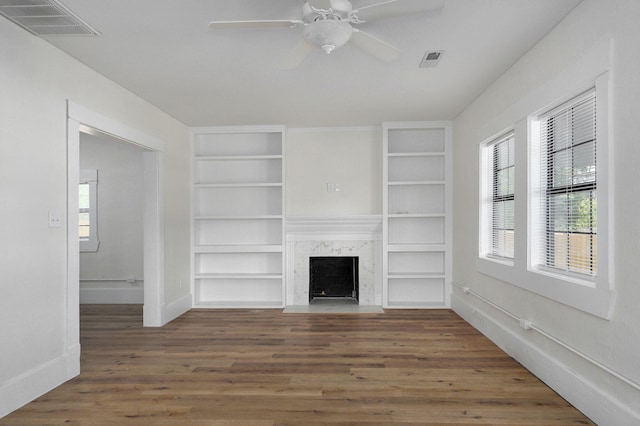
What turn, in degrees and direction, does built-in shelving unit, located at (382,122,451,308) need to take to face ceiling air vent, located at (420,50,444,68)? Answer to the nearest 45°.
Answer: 0° — it already faces it

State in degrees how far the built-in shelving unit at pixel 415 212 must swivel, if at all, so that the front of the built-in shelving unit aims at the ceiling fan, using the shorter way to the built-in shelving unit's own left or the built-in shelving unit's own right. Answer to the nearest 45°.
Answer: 0° — it already faces it

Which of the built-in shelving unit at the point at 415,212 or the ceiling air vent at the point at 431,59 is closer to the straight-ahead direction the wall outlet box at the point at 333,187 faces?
the ceiling air vent

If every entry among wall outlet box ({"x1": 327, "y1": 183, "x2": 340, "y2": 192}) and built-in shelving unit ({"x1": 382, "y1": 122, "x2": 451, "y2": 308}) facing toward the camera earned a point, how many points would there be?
2

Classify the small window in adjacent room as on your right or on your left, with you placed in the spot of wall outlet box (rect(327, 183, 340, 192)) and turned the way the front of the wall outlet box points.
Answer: on your right

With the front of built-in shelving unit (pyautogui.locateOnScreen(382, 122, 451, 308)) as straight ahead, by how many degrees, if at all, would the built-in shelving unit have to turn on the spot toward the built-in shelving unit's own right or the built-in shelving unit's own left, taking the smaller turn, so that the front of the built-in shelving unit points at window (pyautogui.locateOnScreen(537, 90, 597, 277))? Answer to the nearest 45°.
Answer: approximately 45° to the built-in shelving unit's own left

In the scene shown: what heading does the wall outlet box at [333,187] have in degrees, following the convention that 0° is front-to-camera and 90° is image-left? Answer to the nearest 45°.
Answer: approximately 0°

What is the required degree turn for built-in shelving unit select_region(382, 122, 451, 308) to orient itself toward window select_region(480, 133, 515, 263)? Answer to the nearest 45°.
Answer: approximately 45° to its left
